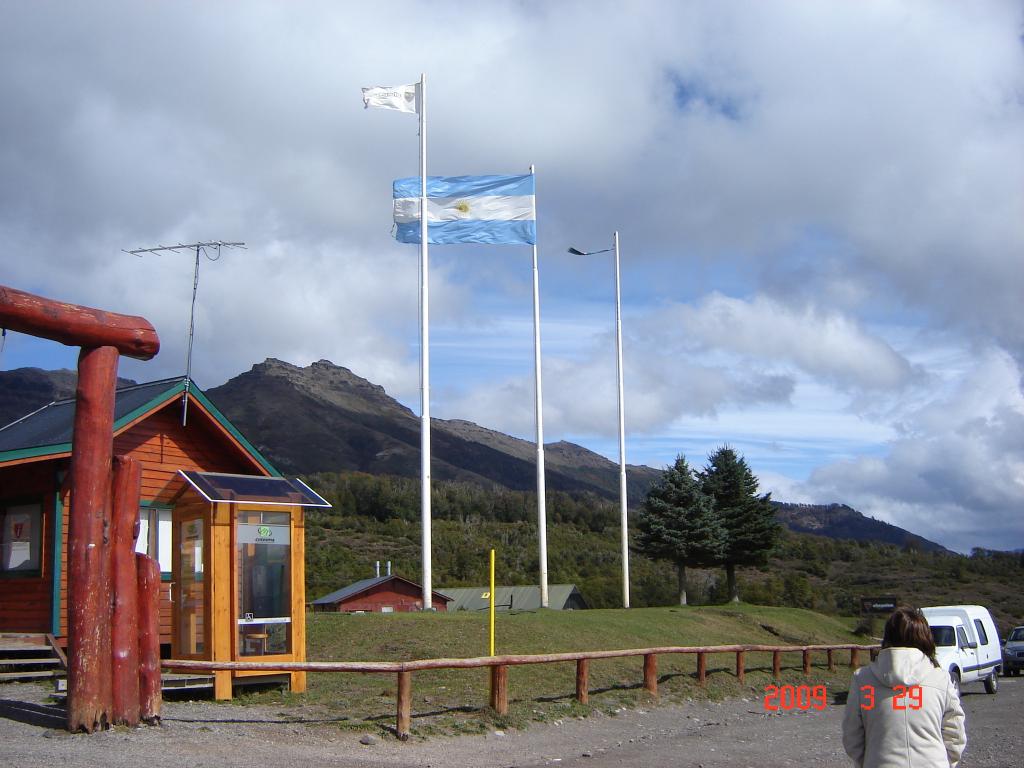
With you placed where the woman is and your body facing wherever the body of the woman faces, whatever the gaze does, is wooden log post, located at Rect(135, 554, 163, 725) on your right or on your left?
on your left

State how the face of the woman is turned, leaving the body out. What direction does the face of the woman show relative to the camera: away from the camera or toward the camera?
away from the camera

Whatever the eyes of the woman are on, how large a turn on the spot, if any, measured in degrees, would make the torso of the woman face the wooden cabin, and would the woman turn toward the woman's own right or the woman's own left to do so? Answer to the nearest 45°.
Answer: approximately 45° to the woman's own left

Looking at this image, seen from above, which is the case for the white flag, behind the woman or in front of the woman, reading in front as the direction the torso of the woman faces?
in front

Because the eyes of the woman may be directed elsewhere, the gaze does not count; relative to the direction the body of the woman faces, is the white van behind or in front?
in front

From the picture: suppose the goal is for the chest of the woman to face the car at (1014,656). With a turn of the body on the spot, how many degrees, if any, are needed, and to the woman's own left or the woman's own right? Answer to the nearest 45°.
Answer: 0° — they already face it

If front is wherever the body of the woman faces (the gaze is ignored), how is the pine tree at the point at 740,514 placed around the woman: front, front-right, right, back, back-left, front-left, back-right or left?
front

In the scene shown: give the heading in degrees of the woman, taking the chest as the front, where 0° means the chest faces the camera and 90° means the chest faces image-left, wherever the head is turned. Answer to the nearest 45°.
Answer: approximately 180°

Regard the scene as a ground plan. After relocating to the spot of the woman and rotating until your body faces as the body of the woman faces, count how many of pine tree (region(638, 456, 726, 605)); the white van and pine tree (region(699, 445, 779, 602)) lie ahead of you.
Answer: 3

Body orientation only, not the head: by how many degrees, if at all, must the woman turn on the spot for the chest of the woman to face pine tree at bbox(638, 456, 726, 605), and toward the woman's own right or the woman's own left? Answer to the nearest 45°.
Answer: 0° — they already face it

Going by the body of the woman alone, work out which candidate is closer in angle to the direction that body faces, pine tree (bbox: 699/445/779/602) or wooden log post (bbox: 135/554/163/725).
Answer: the pine tree
